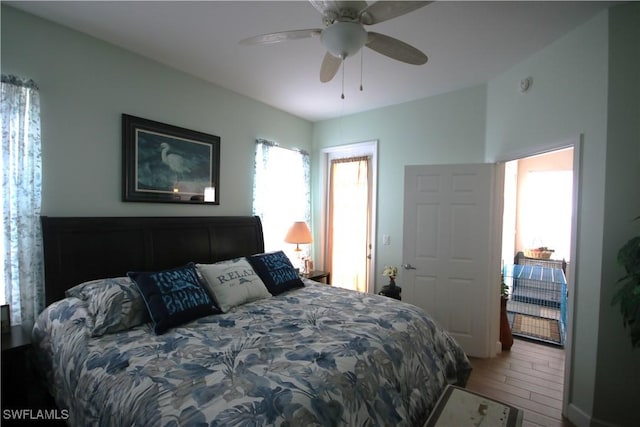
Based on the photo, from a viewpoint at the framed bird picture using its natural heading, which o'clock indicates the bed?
The bed is roughly at 1 o'clock from the framed bird picture.

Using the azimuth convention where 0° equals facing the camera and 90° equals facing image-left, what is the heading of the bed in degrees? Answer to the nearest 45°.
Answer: approximately 315°

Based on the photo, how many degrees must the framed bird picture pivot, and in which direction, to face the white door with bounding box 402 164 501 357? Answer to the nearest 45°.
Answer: approximately 45° to its left

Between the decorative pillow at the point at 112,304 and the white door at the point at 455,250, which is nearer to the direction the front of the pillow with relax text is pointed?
the white door

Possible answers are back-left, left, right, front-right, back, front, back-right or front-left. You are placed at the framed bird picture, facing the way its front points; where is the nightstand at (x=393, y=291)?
front-left

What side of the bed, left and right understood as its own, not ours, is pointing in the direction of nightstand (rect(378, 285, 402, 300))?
left

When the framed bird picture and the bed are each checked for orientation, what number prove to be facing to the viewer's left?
0

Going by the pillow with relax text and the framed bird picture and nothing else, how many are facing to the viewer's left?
0

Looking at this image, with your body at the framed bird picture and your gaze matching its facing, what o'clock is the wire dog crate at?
The wire dog crate is roughly at 11 o'clock from the framed bird picture.

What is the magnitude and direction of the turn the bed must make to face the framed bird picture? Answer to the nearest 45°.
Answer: approximately 180°
